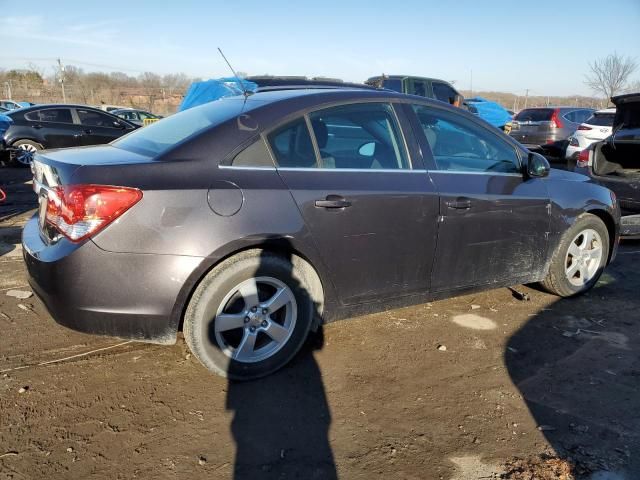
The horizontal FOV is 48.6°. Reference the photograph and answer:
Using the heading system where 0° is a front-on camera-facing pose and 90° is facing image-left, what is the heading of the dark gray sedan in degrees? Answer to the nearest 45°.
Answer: approximately 225°

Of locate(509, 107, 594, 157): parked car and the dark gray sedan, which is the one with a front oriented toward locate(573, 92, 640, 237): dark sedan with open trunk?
the dark gray sedan

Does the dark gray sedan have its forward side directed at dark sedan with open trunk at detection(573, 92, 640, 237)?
yes

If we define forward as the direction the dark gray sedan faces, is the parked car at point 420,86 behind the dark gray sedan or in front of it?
in front

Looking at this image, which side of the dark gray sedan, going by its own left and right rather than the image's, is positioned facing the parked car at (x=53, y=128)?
left

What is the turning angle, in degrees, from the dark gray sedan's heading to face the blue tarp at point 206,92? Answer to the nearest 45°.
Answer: approximately 45° to its left

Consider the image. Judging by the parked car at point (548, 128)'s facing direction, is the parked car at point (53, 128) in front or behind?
behind

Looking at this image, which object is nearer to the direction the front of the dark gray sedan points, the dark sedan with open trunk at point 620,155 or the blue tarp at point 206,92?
the dark sedan with open trunk

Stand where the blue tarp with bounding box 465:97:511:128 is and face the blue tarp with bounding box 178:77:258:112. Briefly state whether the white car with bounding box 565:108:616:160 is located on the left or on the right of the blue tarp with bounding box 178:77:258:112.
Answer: left

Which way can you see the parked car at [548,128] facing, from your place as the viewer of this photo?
facing away from the viewer and to the right of the viewer

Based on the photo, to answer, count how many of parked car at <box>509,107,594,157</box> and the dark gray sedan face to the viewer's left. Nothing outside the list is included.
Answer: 0

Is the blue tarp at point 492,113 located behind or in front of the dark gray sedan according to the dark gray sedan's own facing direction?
in front

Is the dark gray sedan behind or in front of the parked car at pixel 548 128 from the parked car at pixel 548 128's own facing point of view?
behind
